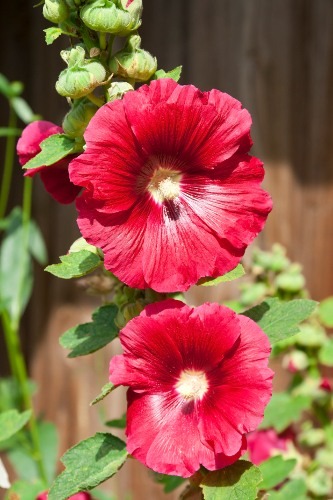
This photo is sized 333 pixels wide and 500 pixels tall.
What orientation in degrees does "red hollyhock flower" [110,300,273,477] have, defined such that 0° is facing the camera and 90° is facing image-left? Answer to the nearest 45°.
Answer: approximately 0°

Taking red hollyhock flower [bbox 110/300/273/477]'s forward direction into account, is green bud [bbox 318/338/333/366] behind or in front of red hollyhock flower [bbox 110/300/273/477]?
behind
